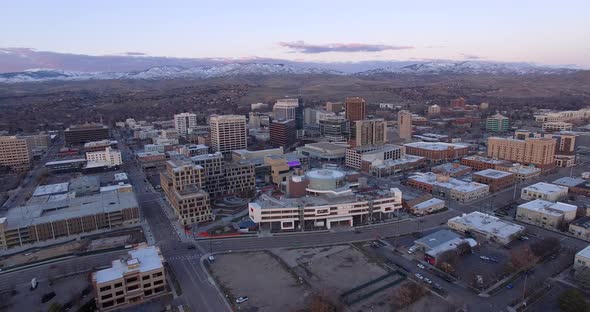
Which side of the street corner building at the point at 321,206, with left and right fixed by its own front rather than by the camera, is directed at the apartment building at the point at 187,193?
right

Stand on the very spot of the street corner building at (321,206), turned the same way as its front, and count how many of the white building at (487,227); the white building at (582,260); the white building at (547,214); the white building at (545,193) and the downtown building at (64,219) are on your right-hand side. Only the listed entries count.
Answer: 1

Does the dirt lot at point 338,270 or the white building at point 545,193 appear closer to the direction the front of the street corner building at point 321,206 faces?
the dirt lot

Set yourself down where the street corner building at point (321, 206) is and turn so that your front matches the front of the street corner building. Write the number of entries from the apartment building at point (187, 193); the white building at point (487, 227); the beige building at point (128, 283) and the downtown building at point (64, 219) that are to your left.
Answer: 1

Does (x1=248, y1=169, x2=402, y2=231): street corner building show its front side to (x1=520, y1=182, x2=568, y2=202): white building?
no

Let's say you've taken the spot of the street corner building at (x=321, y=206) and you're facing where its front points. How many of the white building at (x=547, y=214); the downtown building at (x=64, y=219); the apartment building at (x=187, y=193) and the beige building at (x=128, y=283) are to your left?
1

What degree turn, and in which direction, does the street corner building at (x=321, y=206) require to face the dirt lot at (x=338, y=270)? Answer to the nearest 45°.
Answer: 0° — it already faces it

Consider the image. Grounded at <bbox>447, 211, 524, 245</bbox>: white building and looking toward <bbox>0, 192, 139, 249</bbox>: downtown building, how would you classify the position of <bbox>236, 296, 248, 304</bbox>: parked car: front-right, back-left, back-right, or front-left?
front-left

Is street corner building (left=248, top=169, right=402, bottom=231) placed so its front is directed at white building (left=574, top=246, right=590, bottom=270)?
no

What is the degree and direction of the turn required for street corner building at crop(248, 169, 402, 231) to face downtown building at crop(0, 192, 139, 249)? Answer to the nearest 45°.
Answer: approximately 90° to its right

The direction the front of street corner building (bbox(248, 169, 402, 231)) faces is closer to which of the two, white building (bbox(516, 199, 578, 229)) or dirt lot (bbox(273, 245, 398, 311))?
the dirt lot

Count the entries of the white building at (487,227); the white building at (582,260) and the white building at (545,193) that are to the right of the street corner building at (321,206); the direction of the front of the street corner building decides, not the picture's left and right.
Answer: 0

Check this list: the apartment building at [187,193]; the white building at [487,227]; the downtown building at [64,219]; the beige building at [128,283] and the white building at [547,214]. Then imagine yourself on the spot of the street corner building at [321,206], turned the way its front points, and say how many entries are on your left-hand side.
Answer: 2

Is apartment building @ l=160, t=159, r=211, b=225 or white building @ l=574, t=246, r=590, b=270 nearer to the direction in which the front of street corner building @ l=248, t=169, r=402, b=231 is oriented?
the white building

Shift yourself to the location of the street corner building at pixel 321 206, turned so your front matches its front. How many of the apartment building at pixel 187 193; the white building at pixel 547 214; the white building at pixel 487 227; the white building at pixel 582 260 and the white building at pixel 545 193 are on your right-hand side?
1

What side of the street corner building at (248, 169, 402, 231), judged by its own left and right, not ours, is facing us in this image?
front

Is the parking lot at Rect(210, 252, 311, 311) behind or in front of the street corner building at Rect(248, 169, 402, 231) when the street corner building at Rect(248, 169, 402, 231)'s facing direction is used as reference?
in front

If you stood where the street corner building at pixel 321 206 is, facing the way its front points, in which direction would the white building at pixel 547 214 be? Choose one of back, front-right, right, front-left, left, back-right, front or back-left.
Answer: left

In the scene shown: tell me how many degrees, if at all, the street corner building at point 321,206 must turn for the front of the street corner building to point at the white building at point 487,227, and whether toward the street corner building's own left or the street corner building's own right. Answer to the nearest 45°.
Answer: approximately 90° to the street corner building's own left
